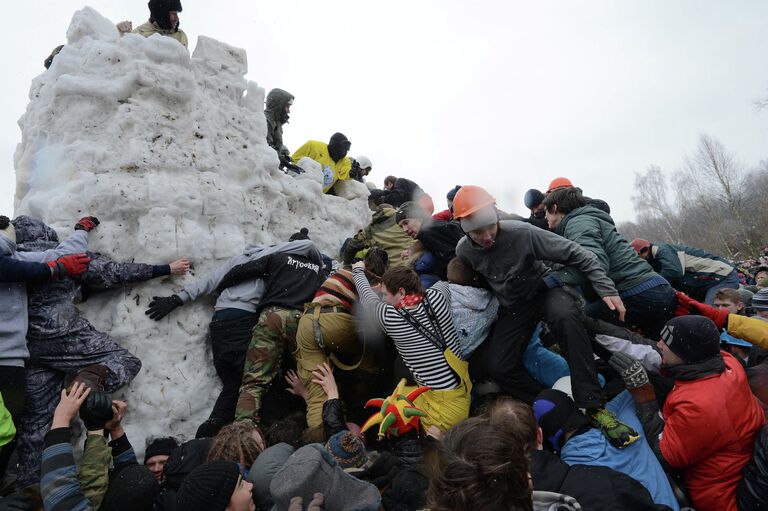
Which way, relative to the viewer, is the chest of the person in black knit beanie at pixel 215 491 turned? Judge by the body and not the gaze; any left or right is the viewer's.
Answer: facing to the right of the viewer

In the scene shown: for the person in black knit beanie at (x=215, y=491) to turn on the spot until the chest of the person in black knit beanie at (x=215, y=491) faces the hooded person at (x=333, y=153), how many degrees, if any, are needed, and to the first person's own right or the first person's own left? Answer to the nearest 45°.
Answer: approximately 90° to the first person's own left

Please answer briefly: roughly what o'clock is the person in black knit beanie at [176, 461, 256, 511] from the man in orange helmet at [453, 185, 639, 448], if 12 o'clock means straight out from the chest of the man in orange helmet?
The person in black knit beanie is roughly at 1 o'clock from the man in orange helmet.
